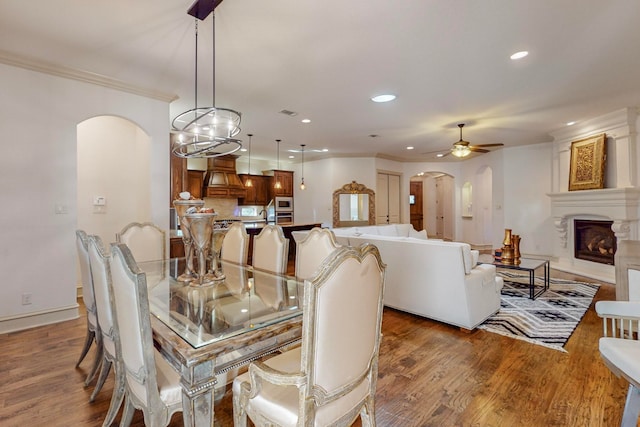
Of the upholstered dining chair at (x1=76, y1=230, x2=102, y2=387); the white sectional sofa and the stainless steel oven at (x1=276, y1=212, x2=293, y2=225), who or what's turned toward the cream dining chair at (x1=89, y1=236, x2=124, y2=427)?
the stainless steel oven

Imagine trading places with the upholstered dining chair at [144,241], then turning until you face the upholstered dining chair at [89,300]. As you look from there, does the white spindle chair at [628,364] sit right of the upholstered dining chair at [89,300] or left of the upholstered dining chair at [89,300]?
left

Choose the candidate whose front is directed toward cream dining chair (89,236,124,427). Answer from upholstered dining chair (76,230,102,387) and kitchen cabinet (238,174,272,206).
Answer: the kitchen cabinet

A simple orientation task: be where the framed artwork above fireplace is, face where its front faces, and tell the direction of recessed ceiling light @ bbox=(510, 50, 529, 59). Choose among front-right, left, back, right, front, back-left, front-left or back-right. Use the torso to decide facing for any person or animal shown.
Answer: front-left

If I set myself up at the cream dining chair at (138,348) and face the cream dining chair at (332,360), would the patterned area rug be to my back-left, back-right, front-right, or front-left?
front-left

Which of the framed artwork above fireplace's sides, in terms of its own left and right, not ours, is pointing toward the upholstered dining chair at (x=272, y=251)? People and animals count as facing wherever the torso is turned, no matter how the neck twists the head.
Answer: front

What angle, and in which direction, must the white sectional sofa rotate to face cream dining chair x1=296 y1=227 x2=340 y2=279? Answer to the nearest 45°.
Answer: approximately 180°

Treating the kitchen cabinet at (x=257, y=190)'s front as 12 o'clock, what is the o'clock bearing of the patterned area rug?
The patterned area rug is roughly at 11 o'clock from the kitchen cabinet.

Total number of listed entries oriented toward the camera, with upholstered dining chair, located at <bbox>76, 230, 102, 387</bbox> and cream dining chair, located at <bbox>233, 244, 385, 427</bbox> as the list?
0

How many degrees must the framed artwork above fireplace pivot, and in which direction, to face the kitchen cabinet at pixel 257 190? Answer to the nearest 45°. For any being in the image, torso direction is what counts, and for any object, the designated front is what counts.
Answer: approximately 45° to its right

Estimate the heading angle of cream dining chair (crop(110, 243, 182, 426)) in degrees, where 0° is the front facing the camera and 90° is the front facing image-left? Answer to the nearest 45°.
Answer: approximately 225°

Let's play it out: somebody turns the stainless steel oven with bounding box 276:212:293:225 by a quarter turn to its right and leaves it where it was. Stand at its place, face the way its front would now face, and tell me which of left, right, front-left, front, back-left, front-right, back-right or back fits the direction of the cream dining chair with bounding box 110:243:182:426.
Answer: left

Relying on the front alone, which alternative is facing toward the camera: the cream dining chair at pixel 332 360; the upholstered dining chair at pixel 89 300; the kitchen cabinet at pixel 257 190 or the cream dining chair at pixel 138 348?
the kitchen cabinet

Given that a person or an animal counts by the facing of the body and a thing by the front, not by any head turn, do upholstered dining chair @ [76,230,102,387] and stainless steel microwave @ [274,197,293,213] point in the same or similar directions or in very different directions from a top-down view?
very different directions

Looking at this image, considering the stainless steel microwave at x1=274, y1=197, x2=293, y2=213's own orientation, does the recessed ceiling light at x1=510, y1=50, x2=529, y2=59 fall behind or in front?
in front

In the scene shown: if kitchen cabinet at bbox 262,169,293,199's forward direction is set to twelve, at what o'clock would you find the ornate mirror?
The ornate mirror is roughly at 10 o'clock from the kitchen cabinet.

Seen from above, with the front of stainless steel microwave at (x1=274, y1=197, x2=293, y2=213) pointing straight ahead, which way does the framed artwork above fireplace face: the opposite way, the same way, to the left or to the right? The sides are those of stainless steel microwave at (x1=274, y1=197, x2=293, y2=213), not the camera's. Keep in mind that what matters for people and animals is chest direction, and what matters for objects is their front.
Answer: to the right

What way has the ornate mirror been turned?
toward the camera
